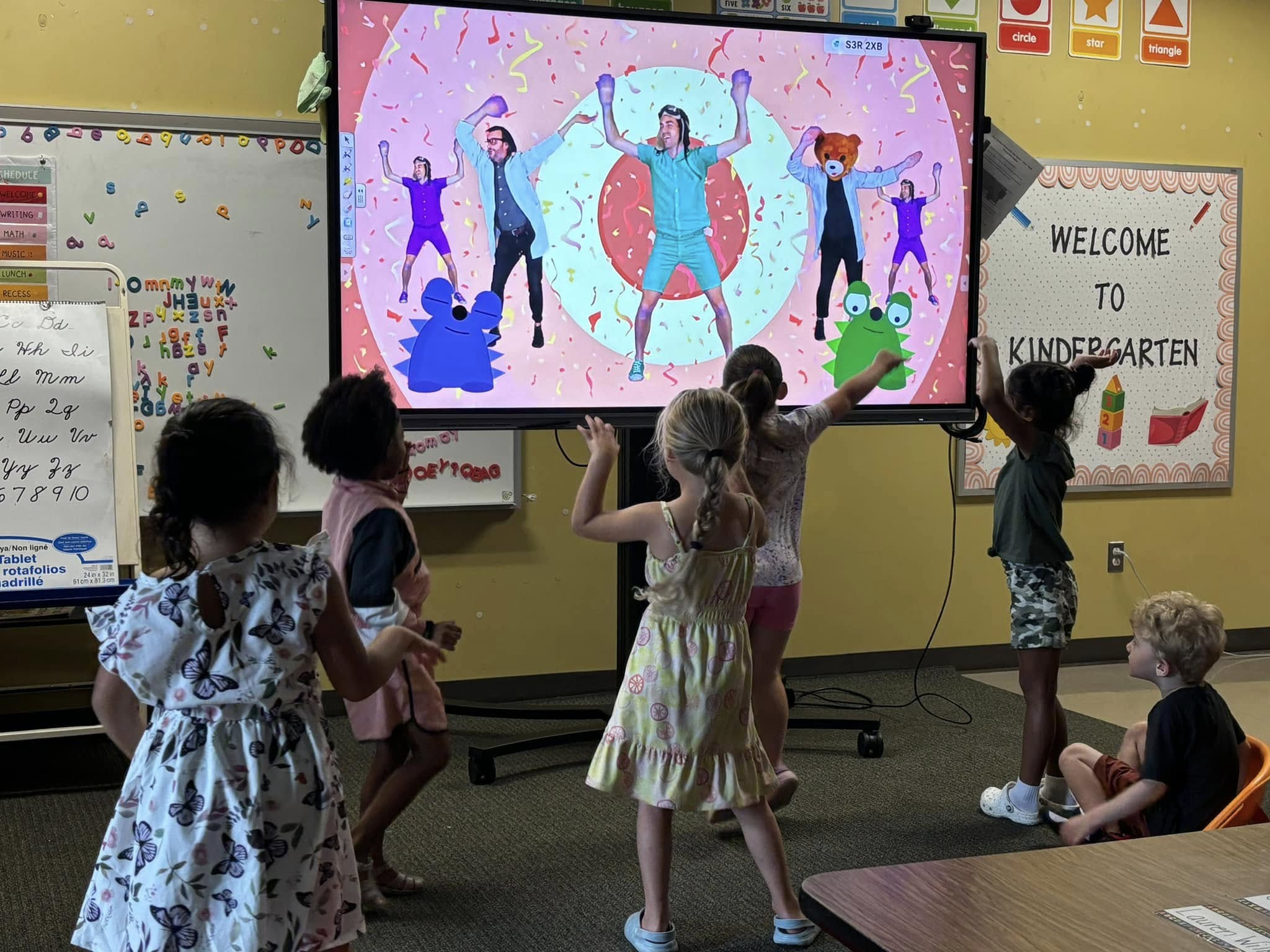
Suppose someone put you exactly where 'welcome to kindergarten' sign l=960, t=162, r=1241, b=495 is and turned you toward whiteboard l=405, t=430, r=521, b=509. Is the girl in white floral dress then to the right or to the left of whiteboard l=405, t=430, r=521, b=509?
left

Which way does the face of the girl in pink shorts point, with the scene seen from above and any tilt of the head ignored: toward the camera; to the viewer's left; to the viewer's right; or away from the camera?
away from the camera

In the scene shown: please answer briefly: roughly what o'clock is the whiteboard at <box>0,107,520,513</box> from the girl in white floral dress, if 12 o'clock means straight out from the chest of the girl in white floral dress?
The whiteboard is roughly at 12 o'clock from the girl in white floral dress.

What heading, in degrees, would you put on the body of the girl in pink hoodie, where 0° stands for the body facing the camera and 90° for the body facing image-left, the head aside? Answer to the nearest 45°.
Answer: approximately 270°

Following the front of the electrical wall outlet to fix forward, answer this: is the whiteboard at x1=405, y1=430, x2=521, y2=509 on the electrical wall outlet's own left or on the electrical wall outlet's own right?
on the electrical wall outlet's own right

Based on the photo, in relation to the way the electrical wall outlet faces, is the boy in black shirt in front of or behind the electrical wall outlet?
in front

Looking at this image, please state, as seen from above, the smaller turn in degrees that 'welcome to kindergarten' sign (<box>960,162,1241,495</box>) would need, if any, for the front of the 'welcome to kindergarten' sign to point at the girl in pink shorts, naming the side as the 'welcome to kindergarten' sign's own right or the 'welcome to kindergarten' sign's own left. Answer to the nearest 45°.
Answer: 0° — it already faces them

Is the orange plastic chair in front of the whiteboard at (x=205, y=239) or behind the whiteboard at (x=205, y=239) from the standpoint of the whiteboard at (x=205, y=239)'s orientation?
in front

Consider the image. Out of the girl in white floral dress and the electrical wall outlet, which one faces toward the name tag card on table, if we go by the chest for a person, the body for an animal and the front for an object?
the electrical wall outlet

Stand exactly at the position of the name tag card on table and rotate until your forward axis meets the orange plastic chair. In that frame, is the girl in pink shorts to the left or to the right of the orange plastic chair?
left

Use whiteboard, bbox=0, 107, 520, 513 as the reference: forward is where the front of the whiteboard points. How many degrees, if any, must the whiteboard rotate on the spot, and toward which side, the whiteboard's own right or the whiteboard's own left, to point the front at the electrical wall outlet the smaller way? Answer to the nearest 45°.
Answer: approximately 90° to the whiteboard's own left

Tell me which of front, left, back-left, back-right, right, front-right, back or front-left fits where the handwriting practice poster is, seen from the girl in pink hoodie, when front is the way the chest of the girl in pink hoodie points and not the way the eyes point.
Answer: back-left

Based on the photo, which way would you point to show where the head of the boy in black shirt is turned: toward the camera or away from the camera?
away from the camera

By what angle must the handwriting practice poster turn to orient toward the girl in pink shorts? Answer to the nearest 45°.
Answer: approximately 45° to its left

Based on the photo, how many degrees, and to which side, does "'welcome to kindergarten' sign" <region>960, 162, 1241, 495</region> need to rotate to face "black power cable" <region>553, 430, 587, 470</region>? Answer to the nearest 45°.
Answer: approximately 45° to its right

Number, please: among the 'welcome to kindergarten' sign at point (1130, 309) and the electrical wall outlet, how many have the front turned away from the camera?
0

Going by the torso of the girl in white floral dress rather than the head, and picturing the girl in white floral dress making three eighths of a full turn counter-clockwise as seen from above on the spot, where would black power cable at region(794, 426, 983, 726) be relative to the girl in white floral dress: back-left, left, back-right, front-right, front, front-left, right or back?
back

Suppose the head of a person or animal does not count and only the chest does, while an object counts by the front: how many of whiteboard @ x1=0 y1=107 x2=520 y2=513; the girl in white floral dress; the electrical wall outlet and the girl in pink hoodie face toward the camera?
2
